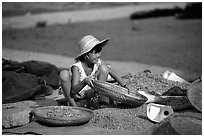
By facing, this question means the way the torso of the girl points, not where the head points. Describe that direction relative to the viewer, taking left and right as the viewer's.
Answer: facing the viewer and to the right of the viewer

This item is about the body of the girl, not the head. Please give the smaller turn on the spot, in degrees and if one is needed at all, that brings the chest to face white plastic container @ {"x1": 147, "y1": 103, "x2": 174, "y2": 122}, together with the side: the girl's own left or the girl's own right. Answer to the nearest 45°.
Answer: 0° — they already face it

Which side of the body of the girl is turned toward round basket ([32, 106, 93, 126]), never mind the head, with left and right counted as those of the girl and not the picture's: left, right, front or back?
right

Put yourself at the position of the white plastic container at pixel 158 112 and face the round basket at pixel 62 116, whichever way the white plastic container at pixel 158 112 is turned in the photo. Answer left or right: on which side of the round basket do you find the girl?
right

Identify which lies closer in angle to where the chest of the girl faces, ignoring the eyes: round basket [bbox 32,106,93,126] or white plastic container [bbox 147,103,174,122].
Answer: the white plastic container

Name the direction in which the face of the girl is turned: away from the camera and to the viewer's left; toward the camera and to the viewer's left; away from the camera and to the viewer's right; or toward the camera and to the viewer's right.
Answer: toward the camera and to the viewer's right
